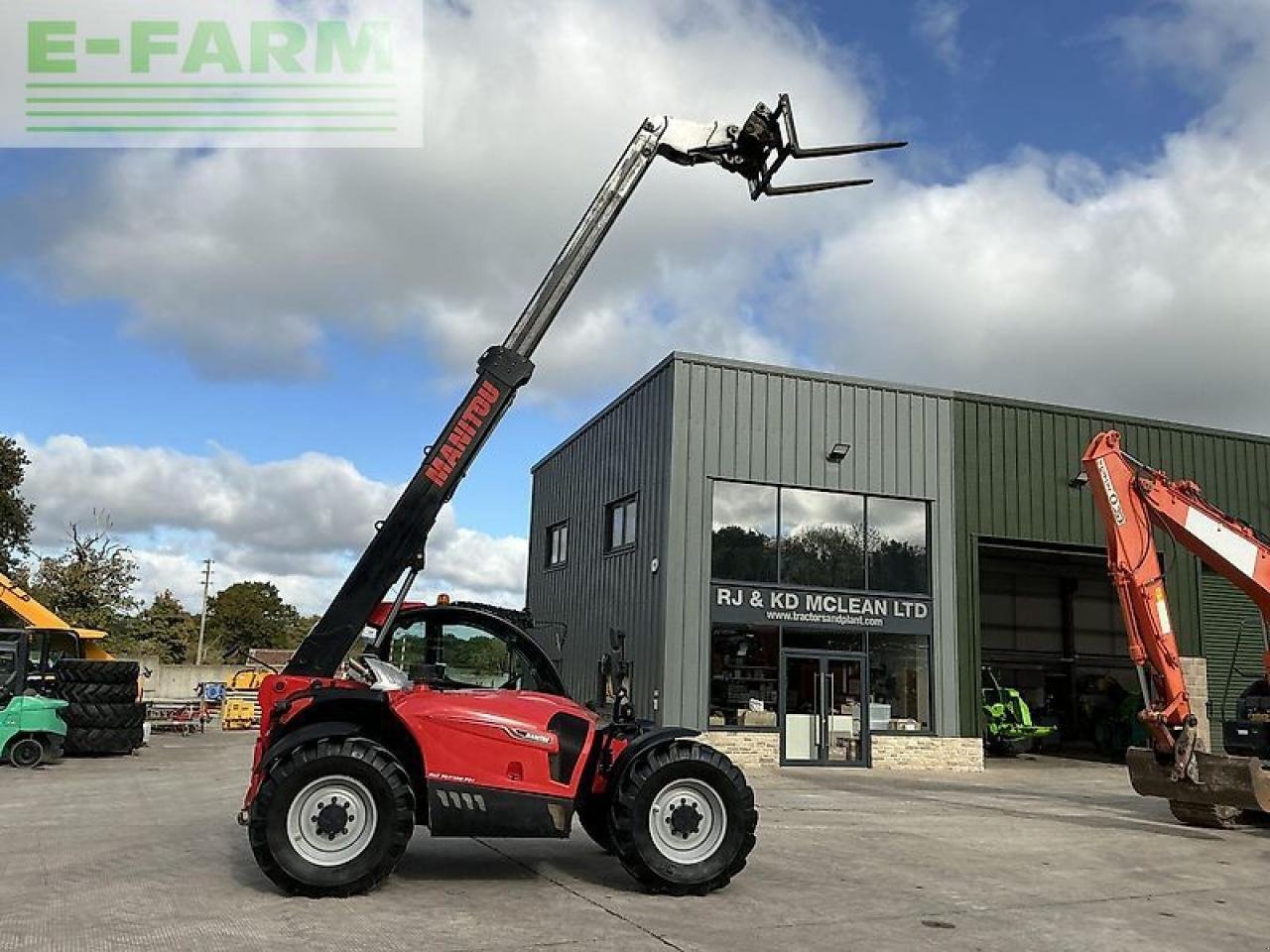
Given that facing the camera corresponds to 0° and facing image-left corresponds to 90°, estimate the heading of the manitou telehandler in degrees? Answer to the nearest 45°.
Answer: approximately 270°

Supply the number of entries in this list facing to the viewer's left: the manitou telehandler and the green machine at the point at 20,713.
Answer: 1

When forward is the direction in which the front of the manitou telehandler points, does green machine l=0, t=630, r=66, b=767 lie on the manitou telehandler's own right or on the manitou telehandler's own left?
on the manitou telehandler's own left

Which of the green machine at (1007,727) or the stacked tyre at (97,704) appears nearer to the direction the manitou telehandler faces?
the green machine

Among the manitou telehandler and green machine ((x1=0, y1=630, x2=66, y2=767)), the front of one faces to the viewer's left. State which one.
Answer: the green machine

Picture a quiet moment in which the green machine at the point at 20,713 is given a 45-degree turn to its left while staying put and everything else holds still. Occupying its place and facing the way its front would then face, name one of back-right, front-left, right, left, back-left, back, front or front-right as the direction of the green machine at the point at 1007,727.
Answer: back-left

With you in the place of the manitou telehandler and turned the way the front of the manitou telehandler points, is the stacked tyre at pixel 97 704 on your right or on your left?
on your left

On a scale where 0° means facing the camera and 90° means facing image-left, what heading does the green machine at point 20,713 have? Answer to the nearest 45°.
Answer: approximately 90°

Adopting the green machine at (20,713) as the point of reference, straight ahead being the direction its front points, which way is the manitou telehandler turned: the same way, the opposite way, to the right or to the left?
the opposite way

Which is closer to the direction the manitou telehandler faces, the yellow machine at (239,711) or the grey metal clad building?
the grey metal clad building

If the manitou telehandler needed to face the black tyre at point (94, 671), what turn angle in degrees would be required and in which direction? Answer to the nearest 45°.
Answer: approximately 135° to its left

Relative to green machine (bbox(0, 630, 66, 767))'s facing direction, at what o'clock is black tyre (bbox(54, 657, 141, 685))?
The black tyre is roughly at 4 o'clock from the green machine.

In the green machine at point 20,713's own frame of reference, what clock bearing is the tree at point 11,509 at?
The tree is roughly at 3 o'clock from the green machine.

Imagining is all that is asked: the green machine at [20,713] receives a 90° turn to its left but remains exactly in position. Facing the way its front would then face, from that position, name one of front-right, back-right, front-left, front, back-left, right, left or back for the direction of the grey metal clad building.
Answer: left
